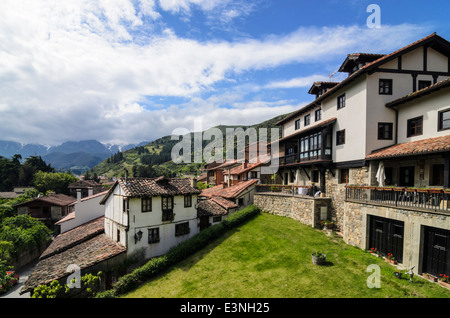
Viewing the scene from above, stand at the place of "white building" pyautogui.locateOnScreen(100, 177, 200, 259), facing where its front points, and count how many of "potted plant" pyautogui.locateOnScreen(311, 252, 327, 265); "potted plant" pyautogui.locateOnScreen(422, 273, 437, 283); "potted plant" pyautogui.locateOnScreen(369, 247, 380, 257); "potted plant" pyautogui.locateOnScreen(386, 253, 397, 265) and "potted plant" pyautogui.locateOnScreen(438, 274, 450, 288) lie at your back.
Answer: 0

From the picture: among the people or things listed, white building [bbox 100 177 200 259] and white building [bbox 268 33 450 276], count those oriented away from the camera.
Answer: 0

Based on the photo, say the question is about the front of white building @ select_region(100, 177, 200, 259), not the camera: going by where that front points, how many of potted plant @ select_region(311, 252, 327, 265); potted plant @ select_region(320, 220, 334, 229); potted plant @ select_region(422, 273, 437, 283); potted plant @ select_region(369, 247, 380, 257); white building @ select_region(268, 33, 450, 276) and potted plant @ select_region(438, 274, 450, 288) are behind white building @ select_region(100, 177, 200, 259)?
0

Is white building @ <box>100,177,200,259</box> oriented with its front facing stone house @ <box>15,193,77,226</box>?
no

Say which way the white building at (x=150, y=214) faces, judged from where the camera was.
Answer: facing the viewer and to the right of the viewer

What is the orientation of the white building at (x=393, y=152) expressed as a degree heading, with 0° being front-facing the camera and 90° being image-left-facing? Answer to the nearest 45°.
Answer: approximately 45°
